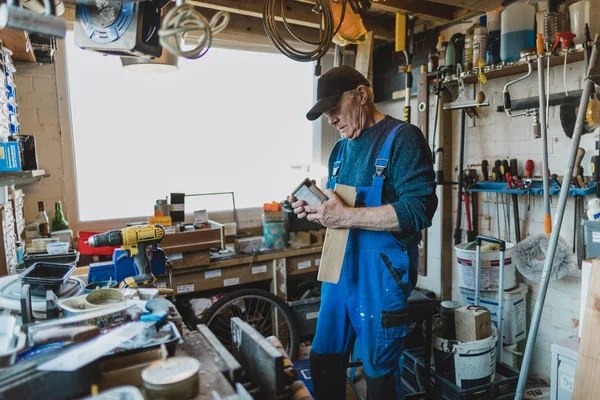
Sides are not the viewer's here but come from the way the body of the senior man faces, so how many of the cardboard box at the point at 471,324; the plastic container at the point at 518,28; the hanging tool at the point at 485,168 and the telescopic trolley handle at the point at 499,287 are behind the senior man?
4

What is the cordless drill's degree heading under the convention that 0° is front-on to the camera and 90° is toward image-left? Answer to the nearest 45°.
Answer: approximately 90°

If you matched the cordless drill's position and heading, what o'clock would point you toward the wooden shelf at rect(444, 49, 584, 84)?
The wooden shelf is roughly at 6 o'clock from the cordless drill.

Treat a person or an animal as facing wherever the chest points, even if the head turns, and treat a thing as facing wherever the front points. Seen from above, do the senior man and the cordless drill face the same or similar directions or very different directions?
same or similar directions

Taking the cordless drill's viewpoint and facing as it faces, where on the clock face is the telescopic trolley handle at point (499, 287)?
The telescopic trolley handle is roughly at 6 o'clock from the cordless drill.

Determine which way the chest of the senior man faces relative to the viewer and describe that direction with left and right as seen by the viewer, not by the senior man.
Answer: facing the viewer and to the left of the viewer

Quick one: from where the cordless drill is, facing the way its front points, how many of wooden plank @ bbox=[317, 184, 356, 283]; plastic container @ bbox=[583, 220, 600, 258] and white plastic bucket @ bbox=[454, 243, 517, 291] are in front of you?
0

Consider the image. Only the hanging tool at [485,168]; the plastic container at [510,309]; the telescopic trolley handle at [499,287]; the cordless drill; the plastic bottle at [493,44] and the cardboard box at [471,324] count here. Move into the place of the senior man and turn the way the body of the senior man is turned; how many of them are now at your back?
5

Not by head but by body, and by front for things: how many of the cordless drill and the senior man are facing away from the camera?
0

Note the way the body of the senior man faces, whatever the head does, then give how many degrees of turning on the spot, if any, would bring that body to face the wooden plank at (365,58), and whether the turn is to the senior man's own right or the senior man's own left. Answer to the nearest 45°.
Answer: approximately 135° to the senior man's own right

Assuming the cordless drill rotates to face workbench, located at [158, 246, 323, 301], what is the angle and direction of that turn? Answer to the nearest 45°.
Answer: approximately 135° to its right

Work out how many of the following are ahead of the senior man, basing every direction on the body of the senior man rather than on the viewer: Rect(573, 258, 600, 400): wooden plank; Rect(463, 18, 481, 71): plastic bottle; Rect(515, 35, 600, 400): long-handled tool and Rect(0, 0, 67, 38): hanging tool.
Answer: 1

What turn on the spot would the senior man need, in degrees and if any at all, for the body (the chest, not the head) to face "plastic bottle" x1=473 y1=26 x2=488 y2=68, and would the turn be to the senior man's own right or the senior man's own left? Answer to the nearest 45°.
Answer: approximately 180°

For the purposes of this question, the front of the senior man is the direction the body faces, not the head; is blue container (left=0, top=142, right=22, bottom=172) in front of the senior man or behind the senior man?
in front

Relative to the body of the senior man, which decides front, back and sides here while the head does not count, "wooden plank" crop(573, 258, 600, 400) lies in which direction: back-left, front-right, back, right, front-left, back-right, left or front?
back-left

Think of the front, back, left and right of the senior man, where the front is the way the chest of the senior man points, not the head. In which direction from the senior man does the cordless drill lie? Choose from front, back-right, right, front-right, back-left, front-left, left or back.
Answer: front-right
